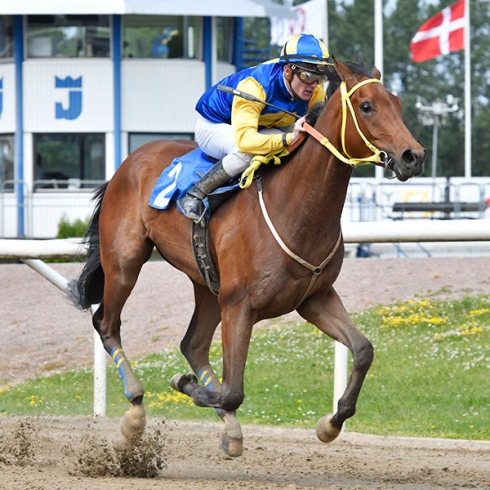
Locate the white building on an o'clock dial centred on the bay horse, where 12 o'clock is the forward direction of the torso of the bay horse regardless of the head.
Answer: The white building is roughly at 7 o'clock from the bay horse.

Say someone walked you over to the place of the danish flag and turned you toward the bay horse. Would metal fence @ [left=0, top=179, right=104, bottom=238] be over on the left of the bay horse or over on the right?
right

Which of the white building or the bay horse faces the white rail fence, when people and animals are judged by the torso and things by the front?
the white building

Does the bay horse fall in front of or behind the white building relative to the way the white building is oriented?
in front

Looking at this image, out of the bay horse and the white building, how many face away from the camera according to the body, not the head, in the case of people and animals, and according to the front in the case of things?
0

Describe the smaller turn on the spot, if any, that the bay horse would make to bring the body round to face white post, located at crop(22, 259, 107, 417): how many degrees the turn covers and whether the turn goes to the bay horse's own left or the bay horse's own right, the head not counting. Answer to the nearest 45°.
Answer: approximately 180°

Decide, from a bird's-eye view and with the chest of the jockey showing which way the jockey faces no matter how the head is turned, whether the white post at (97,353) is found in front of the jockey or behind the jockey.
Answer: behind

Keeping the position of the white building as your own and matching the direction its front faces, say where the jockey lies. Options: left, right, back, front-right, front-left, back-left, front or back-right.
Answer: front

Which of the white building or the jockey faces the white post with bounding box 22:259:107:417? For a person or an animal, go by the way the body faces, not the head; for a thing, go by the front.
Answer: the white building

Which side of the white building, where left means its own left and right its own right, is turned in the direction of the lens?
front

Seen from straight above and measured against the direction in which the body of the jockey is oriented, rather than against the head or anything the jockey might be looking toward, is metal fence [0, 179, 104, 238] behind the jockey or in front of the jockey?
behind

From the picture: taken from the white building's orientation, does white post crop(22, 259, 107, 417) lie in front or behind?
in front

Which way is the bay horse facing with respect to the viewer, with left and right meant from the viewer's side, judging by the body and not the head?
facing the viewer and to the right of the viewer

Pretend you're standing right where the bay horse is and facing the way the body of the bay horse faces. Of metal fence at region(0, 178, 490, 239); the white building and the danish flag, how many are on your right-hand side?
0
